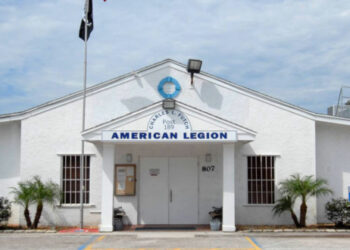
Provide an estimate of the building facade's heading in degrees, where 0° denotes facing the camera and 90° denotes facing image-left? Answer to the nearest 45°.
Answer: approximately 0°

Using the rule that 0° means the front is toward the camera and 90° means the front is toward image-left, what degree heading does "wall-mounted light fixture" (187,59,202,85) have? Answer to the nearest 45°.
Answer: approximately 0°

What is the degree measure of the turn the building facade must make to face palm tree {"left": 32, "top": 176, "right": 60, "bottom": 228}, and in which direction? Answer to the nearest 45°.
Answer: approximately 90° to its right

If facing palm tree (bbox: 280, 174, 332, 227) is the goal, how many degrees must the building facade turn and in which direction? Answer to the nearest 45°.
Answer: approximately 90° to its left

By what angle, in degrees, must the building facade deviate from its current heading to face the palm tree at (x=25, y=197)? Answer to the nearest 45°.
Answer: approximately 90° to its right

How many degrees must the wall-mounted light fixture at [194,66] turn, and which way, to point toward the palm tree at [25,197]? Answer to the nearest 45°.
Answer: approximately 90° to its right

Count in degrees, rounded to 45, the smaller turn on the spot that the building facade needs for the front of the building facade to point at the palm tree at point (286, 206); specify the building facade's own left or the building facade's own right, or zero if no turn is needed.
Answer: approximately 90° to the building facade's own left
